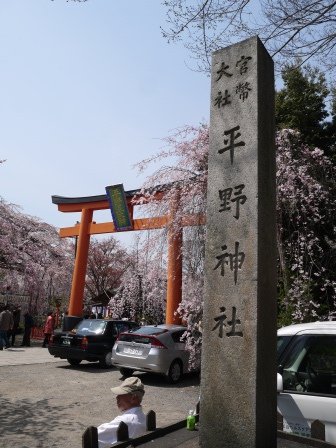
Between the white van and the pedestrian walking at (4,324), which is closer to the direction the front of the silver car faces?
the pedestrian walking

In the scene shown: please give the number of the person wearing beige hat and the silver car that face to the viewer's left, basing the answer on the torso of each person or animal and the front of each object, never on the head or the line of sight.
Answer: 1

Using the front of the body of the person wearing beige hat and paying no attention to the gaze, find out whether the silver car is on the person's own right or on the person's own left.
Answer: on the person's own right
